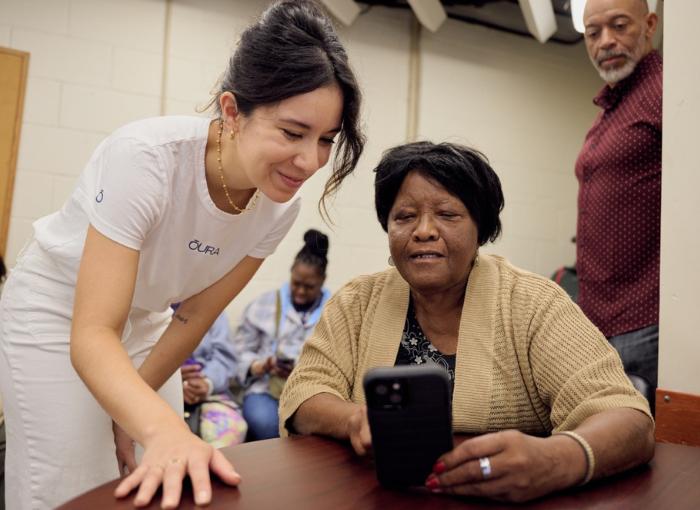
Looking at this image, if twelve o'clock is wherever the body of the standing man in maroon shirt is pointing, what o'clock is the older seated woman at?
The older seated woman is roughly at 11 o'clock from the standing man in maroon shirt.

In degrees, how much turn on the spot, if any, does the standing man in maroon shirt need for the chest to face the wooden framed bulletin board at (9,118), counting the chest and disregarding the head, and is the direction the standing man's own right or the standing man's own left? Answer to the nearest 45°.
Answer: approximately 45° to the standing man's own right

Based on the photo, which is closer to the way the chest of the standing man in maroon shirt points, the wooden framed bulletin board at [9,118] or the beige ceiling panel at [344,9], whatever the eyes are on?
the wooden framed bulletin board

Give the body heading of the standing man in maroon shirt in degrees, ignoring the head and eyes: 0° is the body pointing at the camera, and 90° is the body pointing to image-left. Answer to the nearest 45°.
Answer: approximately 45°

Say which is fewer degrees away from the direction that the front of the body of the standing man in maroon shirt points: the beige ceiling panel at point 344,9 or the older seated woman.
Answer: the older seated woman

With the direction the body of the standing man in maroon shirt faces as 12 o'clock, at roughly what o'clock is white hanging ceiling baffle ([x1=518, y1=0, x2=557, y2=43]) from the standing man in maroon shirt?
The white hanging ceiling baffle is roughly at 4 o'clock from the standing man in maroon shirt.

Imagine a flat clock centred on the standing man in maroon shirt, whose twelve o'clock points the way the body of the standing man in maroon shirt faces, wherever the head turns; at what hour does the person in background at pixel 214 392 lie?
The person in background is roughly at 2 o'clock from the standing man in maroon shirt.

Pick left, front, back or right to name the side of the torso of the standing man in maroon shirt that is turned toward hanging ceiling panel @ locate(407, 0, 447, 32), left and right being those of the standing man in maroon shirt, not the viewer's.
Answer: right

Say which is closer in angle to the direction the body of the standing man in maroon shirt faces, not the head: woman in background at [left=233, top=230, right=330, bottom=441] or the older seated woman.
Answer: the older seated woman

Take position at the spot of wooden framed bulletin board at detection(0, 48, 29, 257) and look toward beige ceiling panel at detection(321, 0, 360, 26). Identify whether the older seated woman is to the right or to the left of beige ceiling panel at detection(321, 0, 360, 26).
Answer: right
